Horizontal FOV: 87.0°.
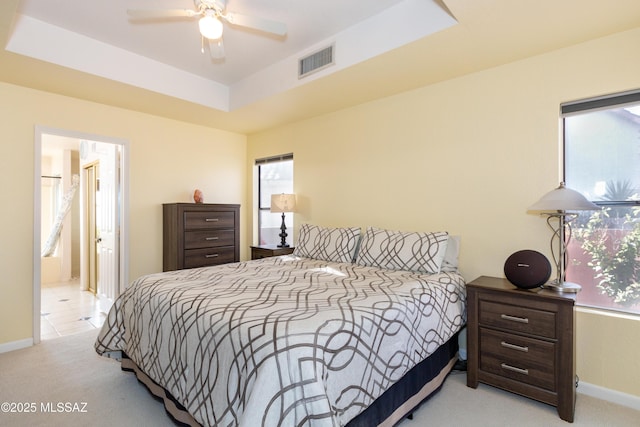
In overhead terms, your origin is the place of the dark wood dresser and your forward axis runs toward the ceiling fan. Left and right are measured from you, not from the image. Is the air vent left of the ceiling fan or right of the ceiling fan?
left

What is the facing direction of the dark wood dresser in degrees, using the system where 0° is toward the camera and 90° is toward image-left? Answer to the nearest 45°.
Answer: approximately 315°

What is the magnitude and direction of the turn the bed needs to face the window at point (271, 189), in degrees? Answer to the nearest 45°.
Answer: approximately 135° to its right

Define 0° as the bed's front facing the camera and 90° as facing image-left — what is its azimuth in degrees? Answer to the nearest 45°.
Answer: approximately 45°

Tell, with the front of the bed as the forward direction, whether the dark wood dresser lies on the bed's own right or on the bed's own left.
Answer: on the bed's own right

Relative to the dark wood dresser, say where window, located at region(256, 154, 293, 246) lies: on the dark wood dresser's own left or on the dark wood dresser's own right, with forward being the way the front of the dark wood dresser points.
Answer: on the dark wood dresser's own left

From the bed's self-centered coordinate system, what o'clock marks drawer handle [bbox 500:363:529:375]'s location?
The drawer handle is roughly at 7 o'clock from the bed.
